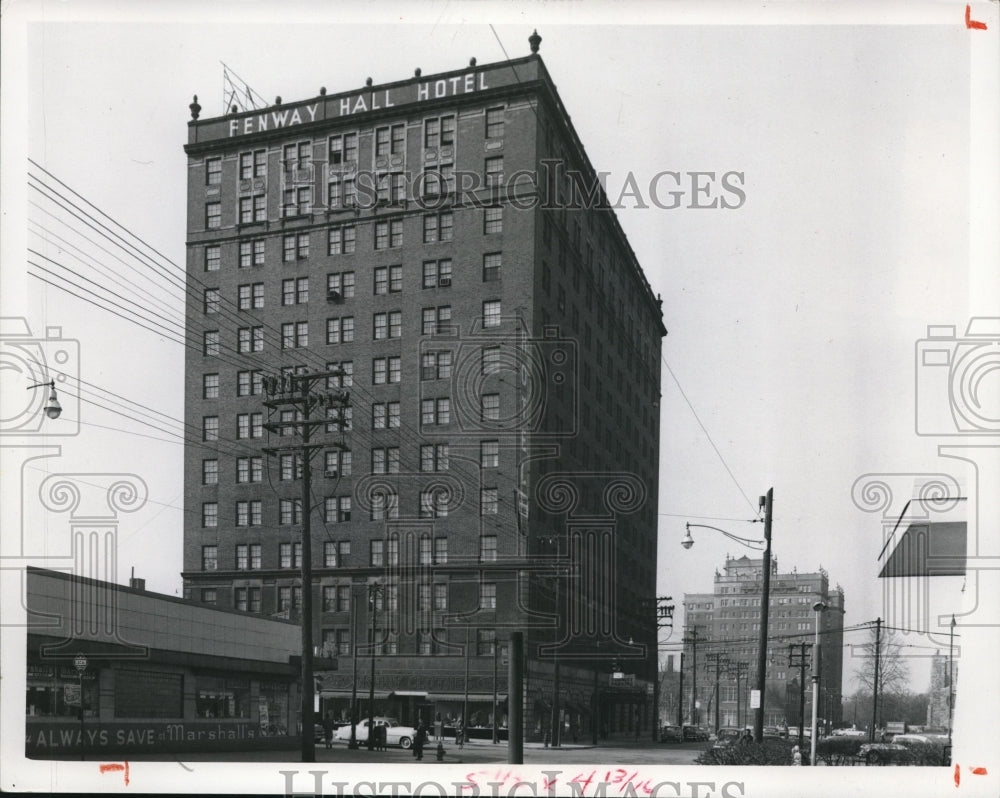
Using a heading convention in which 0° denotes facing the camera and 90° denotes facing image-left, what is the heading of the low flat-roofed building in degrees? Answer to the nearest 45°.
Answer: approximately 315°

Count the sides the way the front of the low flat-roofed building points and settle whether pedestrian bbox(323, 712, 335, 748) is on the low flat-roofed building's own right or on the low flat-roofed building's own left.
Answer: on the low flat-roofed building's own left

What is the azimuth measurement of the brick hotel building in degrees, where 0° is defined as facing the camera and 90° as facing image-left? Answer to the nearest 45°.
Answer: approximately 45°
